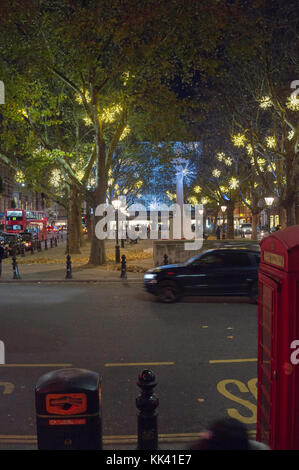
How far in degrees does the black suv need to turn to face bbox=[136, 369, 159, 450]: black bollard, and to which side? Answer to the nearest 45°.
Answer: approximately 90° to its left

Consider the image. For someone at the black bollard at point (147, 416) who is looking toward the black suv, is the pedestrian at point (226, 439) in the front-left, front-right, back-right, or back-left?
back-right

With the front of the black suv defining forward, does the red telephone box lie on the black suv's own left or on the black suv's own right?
on the black suv's own left

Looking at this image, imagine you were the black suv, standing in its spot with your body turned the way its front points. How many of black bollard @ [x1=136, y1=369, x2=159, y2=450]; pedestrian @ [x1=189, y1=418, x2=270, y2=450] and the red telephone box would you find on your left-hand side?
3

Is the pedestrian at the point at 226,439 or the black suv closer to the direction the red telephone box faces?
the pedestrian

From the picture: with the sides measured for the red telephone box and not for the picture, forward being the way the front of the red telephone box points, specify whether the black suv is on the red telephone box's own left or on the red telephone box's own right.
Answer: on the red telephone box's own right

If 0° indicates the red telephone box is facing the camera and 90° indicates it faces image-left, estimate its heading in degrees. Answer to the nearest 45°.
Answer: approximately 45°

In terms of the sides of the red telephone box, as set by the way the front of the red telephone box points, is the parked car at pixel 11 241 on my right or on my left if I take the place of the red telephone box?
on my right

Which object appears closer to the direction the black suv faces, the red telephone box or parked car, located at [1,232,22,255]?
the parked car

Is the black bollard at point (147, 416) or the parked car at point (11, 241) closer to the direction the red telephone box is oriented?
the black bollard

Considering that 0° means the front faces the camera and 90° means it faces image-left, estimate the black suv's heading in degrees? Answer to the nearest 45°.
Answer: approximately 90°
